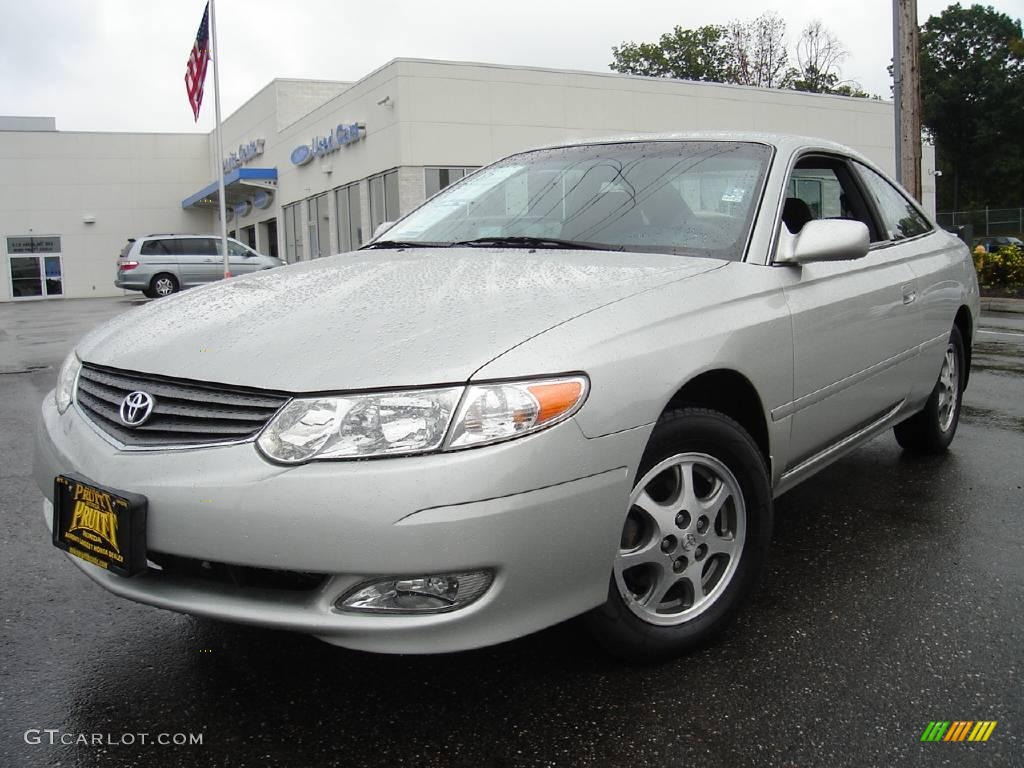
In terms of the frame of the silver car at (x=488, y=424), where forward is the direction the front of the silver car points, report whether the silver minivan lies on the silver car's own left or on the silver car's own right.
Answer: on the silver car's own right

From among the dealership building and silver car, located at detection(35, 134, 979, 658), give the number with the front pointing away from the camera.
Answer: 0

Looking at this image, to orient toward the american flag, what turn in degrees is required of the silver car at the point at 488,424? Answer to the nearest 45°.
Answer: approximately 135° to its right

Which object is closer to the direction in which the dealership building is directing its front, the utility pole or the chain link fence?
the utility pole

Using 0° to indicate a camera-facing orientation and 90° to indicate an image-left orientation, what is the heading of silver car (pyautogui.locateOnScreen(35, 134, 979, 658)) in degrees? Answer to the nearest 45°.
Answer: approximately 45°

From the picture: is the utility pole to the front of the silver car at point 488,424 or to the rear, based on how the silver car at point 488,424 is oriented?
to the rear

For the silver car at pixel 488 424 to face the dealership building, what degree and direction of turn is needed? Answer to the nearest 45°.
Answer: approximately 135° to its right

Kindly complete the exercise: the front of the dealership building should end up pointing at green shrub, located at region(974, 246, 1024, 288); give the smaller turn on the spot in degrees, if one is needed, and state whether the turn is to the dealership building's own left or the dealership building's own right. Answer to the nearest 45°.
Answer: approximately 90° to the dealership building's own left

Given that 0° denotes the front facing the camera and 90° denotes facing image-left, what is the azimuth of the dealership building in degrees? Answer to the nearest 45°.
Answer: approximately 45°
